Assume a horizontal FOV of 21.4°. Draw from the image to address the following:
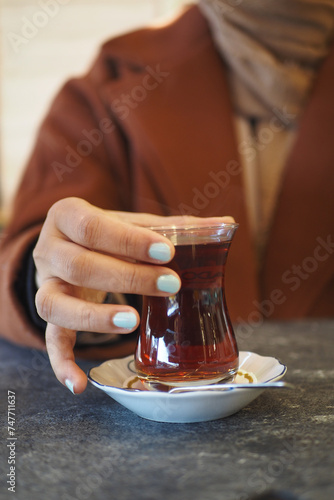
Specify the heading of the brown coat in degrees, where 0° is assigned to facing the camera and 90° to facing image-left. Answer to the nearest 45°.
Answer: approximately 0°

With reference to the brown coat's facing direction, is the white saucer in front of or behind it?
in front

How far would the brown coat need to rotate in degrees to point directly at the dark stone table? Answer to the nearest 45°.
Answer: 0° — it already faces it
